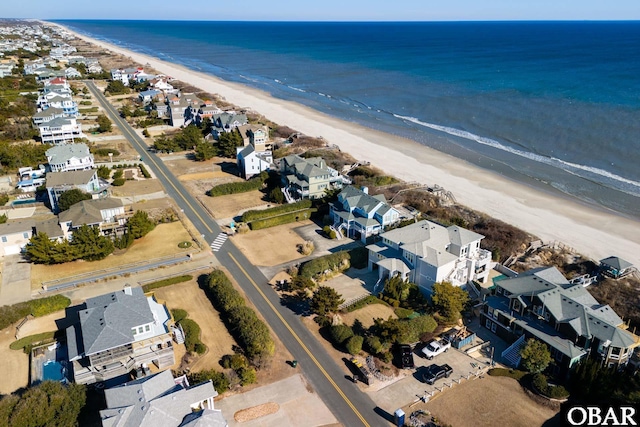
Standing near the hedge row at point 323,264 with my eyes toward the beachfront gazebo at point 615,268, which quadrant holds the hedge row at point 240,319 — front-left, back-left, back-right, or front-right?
back-right

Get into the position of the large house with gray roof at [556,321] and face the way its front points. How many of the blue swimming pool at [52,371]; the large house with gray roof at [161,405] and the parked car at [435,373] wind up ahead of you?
3

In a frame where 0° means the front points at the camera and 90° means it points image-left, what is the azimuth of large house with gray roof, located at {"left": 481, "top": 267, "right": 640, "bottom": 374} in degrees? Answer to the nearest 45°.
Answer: approximately 45°

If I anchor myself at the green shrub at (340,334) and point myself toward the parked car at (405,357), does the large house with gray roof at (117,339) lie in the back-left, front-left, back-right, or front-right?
back-right

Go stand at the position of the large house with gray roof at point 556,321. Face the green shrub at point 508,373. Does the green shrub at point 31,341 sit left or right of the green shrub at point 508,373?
right

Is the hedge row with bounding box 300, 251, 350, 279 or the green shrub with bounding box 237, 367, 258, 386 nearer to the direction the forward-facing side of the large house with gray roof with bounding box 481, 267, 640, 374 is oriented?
the green shrub

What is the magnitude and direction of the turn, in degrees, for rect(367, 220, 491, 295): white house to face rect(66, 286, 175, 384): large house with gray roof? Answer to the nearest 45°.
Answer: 0° — it already faces it
